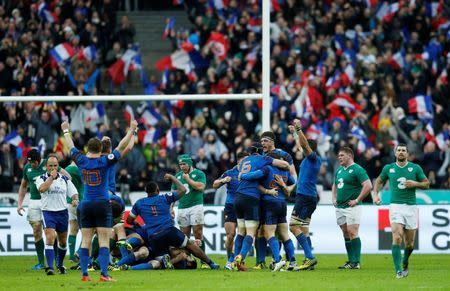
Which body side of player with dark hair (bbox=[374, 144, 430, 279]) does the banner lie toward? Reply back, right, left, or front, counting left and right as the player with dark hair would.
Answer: back

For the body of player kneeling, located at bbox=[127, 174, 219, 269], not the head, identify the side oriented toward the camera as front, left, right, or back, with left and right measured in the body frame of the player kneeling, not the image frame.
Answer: back

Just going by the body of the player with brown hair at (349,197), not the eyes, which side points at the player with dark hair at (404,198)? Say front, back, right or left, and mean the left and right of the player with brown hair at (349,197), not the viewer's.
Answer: left
